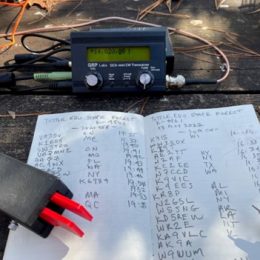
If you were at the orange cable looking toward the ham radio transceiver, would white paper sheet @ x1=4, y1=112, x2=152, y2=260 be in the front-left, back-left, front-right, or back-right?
front-right

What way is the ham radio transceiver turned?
toward the camera

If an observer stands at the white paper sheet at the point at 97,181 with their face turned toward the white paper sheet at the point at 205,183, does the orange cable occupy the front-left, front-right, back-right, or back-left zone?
back-left
